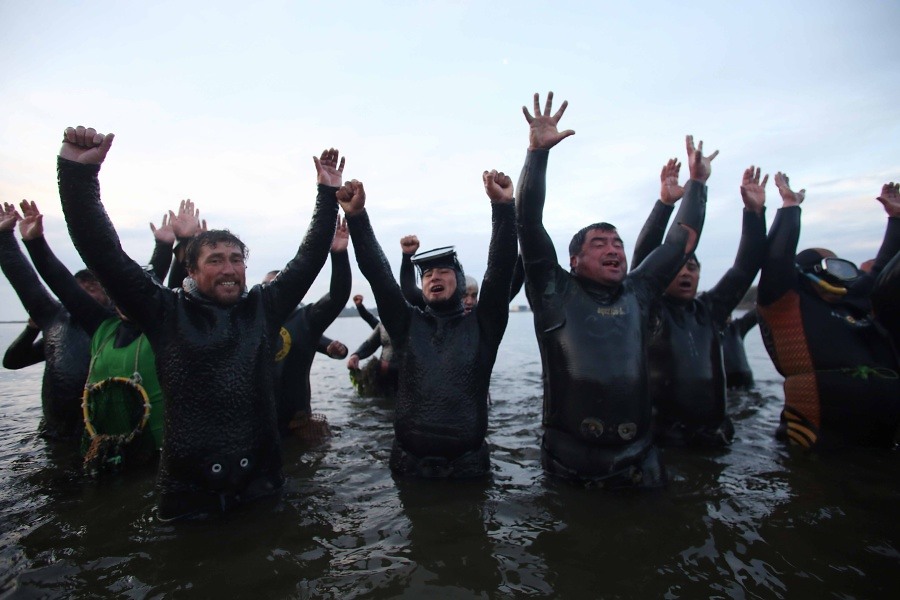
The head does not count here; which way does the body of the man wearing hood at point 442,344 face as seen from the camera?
toward the camera

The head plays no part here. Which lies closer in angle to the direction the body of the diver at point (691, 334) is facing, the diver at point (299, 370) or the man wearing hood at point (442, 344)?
the man wearing hood

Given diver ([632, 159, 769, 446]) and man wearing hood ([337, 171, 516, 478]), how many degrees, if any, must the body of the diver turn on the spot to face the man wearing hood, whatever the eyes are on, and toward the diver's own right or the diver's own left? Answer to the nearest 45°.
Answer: approximately 45° to the diver's own right

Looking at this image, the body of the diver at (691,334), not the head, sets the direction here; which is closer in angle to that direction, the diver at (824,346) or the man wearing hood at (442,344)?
the man wearing hood

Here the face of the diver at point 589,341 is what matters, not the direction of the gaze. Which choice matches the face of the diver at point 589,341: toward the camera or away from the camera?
toward the camera

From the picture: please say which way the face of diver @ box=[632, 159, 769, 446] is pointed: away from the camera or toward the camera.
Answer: toward the camera

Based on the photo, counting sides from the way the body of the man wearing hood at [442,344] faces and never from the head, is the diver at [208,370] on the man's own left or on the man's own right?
on the man's own right

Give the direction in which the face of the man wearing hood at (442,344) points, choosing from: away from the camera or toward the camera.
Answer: toward the camera

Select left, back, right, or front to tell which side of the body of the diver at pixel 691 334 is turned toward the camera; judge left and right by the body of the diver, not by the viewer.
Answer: front

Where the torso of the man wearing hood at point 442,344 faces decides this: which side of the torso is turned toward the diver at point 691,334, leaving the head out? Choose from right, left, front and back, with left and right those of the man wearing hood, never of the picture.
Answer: left

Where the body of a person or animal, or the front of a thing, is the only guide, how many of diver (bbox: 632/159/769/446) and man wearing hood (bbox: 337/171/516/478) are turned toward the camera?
2

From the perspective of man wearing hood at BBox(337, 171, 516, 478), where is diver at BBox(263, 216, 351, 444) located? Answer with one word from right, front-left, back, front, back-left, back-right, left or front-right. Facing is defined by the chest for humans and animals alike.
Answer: back-right

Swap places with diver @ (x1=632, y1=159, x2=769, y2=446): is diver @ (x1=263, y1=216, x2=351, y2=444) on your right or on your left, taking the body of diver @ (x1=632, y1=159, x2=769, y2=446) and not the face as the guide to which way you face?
on your right

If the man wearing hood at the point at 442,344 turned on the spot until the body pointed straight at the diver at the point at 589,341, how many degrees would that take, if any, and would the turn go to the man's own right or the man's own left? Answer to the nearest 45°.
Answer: approximately 90° to the man's own left

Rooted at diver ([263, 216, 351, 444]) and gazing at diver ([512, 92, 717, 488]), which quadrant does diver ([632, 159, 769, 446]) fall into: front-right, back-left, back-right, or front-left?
front-left
